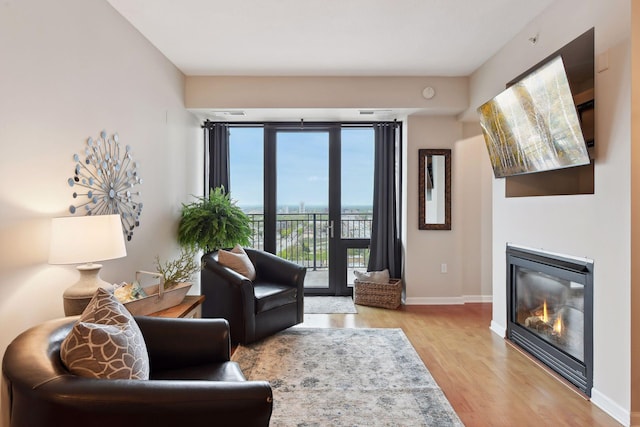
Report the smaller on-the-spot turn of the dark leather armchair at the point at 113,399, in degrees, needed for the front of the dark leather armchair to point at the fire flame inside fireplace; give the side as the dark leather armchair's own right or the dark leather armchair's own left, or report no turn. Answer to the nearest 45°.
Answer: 0° — it already faces it

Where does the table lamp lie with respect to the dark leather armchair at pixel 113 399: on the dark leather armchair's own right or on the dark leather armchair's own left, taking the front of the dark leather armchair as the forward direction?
on the dark leather armchair's own left

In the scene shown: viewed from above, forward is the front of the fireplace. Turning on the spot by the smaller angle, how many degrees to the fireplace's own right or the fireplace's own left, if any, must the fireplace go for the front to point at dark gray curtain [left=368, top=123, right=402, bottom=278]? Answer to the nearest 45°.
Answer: approximately 90° to the fireplace's own right

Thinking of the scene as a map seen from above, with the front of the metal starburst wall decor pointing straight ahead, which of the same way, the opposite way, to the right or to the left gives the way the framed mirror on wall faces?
to the right

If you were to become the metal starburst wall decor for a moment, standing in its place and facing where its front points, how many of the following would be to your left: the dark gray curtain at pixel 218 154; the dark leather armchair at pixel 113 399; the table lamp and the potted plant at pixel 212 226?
2

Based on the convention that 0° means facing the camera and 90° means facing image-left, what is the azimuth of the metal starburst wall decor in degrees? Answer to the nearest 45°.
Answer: approximately 315°

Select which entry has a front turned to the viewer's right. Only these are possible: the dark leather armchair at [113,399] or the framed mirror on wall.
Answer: the dark leather armchair

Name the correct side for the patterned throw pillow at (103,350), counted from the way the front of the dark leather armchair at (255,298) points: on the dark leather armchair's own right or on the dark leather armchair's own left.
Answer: on the dark leather armchair's own right

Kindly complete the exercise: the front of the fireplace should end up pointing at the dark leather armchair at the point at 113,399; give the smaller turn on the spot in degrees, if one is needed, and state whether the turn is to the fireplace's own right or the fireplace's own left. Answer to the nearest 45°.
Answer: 0° — it already faces it

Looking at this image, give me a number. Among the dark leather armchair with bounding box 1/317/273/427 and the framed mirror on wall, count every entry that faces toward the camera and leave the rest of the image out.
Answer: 1

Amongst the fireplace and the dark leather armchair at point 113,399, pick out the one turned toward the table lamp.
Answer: the fireplace

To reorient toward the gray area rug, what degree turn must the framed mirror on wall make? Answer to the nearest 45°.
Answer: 0° — it already faces it

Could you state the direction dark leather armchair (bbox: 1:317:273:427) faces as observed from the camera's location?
facing to the right of the viewer

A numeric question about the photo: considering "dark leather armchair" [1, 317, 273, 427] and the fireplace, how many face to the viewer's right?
1
